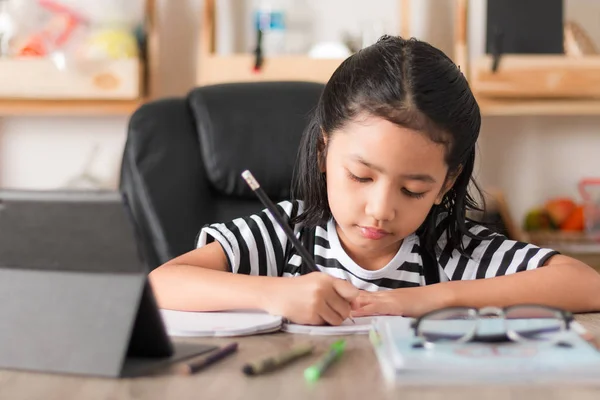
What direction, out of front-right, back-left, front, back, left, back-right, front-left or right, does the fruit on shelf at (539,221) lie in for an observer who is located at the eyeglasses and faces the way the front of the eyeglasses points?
back

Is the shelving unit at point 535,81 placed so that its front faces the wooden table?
yes

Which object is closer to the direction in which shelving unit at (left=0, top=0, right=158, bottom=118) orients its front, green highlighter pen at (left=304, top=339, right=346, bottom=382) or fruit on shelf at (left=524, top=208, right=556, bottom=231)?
the green highlighter pen

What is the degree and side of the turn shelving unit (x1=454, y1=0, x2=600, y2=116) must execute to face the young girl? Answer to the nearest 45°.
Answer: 0° — it already faces them

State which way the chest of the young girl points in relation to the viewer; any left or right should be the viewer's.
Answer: facing the viewer

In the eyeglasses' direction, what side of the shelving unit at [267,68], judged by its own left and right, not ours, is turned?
front

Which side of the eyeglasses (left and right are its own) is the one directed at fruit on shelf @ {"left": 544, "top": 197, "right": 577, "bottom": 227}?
back

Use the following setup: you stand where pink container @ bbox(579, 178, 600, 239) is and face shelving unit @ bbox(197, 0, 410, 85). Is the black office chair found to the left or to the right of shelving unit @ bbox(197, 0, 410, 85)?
left

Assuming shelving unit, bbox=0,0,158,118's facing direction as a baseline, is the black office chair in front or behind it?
in front
